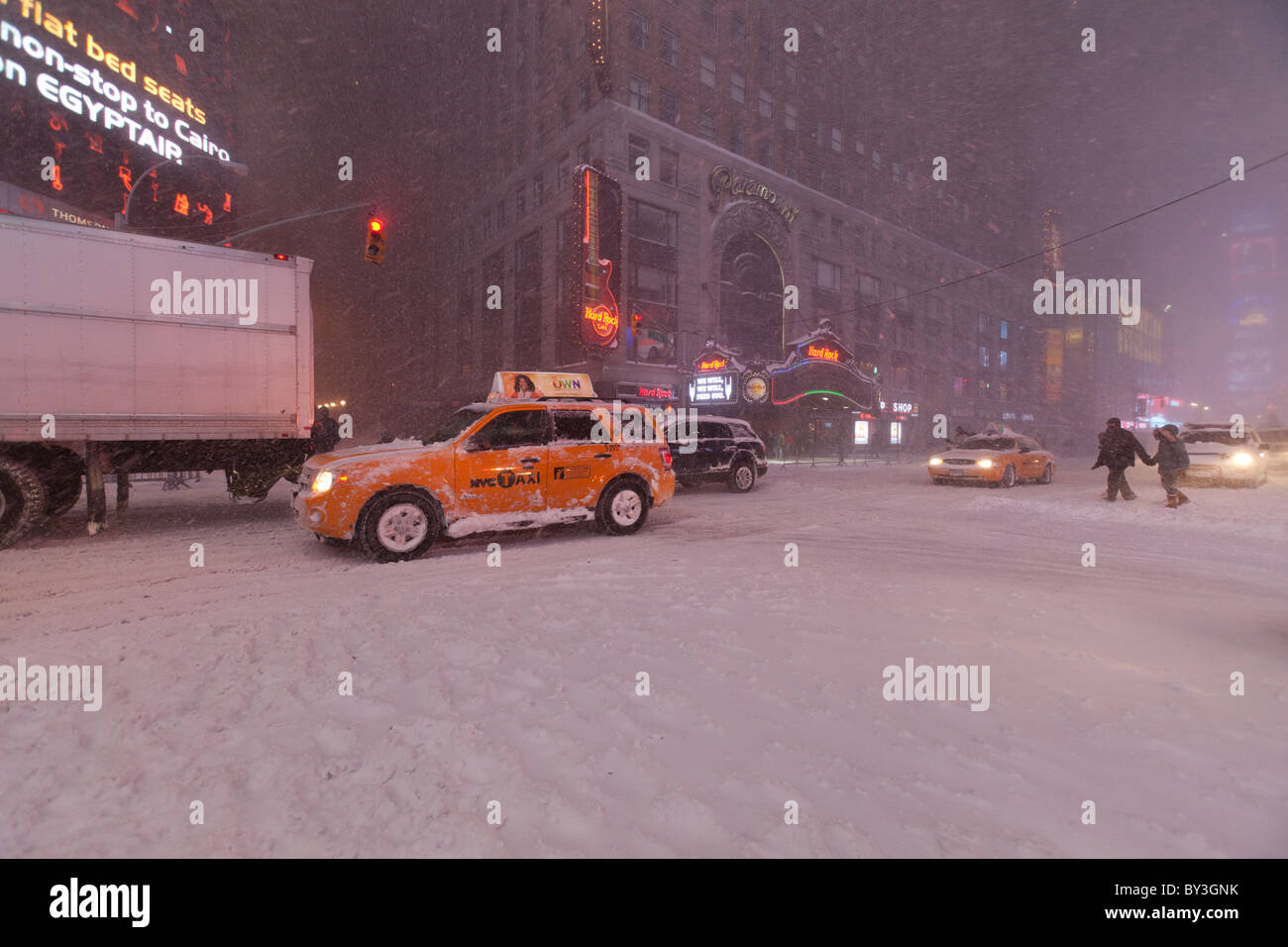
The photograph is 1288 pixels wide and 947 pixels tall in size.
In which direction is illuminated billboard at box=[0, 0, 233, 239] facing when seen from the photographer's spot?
facing the viewer and to the right of the viewer

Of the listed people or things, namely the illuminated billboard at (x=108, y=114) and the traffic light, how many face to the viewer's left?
0

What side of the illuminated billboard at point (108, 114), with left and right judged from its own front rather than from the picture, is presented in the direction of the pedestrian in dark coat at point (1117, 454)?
front

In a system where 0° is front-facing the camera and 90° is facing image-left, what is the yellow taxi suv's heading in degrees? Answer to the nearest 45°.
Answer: approximately 45°

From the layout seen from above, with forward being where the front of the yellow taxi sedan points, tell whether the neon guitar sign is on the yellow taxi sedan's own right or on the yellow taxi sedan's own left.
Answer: on the yellow taxi sedan's own right

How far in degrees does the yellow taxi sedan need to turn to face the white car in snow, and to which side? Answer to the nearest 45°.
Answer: approximately 135° to its left

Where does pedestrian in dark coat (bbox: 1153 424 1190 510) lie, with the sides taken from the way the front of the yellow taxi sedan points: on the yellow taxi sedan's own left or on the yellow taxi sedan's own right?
on the yellow taxi sedan's own left

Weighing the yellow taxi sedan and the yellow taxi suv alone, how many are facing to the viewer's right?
0

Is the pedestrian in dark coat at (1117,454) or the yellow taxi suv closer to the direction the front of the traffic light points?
the yellow taxi suv

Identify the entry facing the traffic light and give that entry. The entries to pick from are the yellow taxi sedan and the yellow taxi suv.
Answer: the yellow taxi sedan
